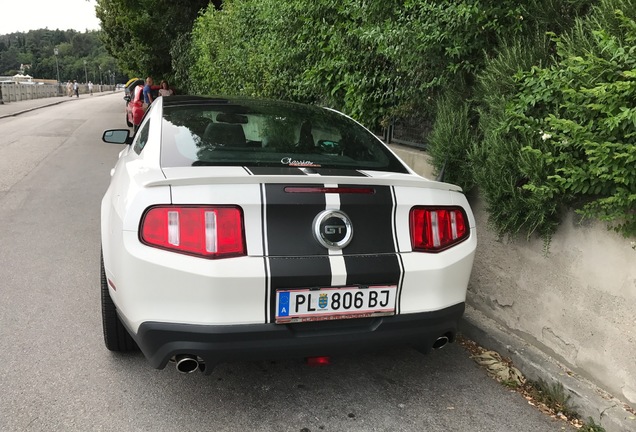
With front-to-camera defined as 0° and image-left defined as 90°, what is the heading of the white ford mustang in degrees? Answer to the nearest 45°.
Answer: approximately 180°

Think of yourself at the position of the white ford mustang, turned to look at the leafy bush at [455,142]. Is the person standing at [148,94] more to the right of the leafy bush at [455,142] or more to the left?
left

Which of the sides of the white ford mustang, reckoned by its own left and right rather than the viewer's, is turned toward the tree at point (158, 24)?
front

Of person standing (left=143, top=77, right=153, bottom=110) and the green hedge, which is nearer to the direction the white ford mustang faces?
the person standing

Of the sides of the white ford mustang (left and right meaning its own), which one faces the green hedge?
right

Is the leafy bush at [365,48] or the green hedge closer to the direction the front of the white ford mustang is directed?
the leafy bush

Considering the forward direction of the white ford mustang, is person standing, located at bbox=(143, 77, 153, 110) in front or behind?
in front

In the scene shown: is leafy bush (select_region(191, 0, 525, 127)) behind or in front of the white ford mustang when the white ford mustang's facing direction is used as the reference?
in front

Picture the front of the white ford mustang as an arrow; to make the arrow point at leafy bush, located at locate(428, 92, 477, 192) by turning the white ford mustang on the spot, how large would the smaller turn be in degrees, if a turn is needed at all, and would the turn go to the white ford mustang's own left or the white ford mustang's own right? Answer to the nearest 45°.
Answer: approximately 45° to the white ford mustang's own right
